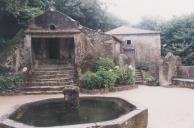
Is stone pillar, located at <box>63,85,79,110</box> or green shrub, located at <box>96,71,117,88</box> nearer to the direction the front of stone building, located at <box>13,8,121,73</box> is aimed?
the stone pillar

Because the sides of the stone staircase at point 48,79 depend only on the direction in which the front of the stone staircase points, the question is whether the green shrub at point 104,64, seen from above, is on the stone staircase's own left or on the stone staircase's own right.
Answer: on the stone staircase's own left

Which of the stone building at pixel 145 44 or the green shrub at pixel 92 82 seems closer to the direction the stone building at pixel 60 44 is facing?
the green shrub

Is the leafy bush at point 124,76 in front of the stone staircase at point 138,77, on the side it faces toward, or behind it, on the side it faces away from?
in front

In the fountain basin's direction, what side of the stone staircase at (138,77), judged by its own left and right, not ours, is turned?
front

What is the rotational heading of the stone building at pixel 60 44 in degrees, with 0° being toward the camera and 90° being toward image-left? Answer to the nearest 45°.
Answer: approximately 0°

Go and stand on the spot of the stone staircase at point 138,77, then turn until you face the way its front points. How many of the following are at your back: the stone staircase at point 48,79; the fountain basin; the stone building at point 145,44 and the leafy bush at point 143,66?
2

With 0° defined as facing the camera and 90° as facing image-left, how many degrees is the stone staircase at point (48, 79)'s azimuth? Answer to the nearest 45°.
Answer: approximately 0°

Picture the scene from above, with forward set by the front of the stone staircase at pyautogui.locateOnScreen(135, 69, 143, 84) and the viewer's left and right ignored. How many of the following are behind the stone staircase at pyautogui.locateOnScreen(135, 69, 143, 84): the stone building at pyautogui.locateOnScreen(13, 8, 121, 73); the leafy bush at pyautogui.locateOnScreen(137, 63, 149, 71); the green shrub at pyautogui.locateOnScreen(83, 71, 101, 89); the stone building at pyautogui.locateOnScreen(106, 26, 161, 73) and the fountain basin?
2

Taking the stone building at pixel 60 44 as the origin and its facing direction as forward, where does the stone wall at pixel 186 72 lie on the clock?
The stone wall is roughly at 9 o'clock from the stone building.
